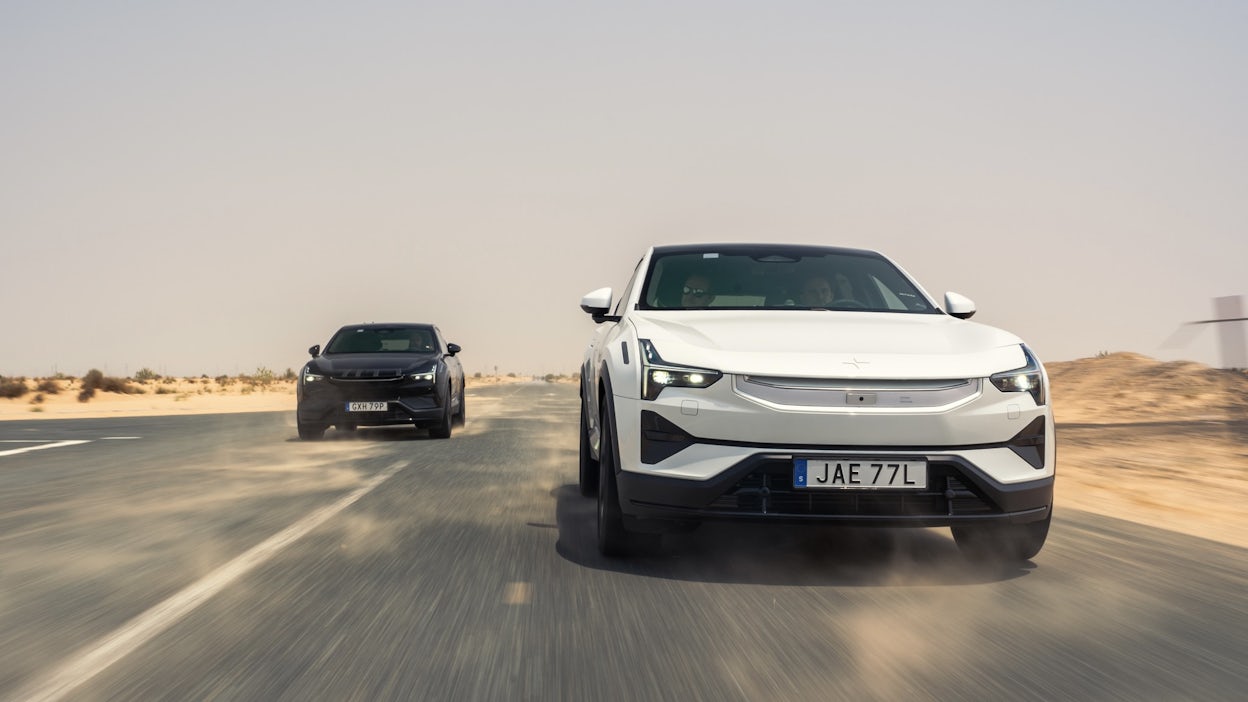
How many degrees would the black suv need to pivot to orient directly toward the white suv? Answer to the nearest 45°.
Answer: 0° — it already faces it

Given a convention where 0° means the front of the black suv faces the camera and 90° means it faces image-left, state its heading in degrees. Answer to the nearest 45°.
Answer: approximately 0°

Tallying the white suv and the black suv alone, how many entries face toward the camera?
2
